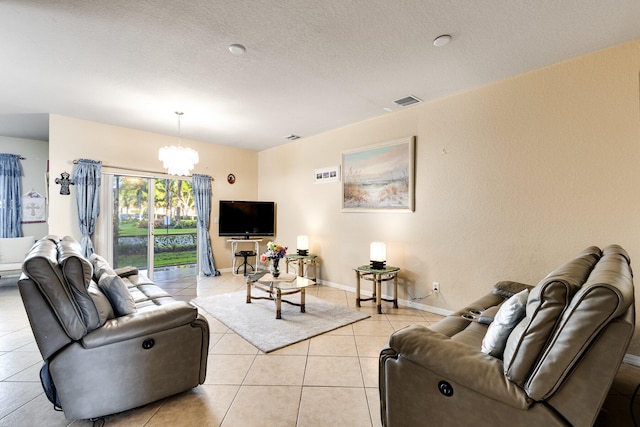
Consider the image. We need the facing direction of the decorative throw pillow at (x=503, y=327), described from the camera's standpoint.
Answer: facing to the left of the viewer

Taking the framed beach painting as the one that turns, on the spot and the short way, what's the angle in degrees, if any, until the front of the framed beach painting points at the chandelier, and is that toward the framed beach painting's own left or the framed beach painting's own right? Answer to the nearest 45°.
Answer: approximately 45° to the framed beach painting's own right

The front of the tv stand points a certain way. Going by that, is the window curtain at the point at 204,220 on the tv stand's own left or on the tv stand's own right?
on the tv stand's own right

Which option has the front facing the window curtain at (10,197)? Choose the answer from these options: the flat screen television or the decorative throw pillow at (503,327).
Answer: the decorative throw pillow

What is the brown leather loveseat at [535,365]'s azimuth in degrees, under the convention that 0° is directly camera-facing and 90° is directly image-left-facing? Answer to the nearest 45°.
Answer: approximately 90°

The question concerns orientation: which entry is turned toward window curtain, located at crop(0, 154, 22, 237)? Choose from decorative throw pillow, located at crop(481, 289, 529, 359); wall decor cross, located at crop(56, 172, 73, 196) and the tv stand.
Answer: the decorative throw pillow

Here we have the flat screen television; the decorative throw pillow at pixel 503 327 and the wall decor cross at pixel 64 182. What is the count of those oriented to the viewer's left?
1

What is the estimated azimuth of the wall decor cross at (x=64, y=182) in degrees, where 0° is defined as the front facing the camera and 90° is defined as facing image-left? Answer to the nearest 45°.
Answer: approximately 0°

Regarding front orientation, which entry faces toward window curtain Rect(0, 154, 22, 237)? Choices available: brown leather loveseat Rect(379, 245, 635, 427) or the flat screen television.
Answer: the brown leather loveseat
